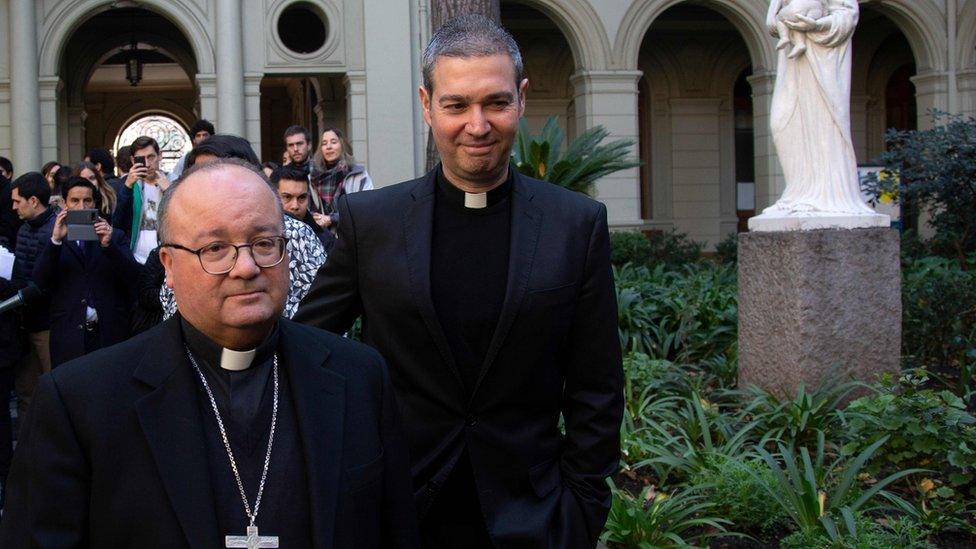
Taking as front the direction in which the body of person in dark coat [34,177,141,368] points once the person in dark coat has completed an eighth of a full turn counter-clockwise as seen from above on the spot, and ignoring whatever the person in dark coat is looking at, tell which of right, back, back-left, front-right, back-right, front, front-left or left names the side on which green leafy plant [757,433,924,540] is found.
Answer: front

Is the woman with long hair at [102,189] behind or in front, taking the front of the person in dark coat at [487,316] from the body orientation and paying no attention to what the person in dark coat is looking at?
behind

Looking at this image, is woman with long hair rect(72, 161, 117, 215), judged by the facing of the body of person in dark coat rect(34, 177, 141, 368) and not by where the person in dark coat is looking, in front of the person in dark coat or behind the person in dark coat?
behind

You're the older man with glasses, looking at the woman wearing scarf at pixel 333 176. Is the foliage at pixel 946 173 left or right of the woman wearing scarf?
right

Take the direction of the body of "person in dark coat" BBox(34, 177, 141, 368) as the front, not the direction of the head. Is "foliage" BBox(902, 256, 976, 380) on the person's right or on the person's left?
on the person's left

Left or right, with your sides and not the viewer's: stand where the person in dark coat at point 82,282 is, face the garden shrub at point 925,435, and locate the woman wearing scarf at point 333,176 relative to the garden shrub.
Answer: left

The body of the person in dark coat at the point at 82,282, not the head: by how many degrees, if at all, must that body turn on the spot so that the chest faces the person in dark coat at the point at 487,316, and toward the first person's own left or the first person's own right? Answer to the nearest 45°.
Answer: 0° — they already face them

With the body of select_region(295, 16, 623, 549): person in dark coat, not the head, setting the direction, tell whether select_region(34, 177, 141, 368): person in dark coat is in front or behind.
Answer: behind

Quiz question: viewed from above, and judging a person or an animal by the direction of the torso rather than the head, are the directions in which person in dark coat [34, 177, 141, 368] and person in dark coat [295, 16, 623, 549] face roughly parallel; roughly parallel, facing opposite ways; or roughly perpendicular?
roughly parallel

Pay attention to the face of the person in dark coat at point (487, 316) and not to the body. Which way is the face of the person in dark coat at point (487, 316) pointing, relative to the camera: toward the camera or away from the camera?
toward the camera

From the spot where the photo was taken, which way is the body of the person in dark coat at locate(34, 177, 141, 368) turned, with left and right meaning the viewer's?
facing the viewer

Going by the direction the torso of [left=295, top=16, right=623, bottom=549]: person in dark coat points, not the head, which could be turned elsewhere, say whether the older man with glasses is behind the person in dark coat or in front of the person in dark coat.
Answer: in front
